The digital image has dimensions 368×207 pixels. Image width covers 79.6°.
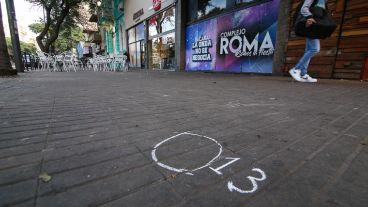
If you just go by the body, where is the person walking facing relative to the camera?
to the viewer's right

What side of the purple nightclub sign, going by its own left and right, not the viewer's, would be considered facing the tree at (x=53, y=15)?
right

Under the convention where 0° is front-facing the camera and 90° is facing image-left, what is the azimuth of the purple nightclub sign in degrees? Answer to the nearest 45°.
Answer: approximately 45°

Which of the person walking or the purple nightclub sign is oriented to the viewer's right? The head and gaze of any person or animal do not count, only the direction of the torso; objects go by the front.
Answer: the person walking

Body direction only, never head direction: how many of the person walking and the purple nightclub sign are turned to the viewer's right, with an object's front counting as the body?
1

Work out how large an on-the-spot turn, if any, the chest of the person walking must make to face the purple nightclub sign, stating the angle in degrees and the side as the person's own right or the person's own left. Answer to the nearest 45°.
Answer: approximately 135° to the person's own left

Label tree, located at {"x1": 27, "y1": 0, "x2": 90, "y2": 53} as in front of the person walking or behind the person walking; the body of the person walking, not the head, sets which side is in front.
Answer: behind

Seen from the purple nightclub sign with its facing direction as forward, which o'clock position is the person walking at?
The person walking is roughly at 10 o'clock from the purple nightclub sign.
